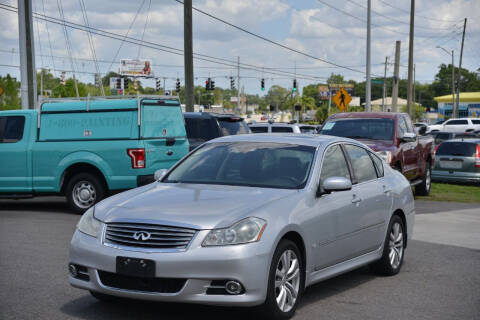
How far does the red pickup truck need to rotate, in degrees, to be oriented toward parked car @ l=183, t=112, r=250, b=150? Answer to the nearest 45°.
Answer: approximately 45° to its right

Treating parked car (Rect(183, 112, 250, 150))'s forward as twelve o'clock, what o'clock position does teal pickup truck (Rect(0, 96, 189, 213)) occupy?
The teal pickup truck is roughly at 9 o'clock from the parked car.

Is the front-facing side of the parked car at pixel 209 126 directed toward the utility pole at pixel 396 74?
no

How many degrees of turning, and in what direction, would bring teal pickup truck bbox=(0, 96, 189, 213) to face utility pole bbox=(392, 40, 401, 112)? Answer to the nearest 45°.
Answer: approximately 90° to its right

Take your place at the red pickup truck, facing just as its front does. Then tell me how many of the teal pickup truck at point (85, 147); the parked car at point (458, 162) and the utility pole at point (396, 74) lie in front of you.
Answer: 1

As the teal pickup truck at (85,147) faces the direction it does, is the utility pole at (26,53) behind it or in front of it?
in front

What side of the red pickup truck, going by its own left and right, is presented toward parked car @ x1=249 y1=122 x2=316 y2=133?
right

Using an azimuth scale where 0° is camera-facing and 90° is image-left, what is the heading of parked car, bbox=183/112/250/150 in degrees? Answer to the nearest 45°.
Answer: approximately 135°

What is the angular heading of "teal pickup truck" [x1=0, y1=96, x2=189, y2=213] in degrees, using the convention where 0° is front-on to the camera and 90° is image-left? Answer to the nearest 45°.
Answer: approximately 135°

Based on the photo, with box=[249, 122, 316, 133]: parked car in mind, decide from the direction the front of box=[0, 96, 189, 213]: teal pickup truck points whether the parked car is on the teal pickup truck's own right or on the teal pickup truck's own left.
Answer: on the teal pickup truck's own right

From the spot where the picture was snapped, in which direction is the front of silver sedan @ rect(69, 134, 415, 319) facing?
facing the viewer and to the left of the viewer

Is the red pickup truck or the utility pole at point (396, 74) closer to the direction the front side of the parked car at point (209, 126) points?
the utility pole

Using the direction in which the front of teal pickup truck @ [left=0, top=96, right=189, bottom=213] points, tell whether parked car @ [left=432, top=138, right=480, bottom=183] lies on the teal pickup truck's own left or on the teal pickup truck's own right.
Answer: on the teal pickup truck's own right

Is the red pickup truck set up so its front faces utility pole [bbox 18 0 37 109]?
no

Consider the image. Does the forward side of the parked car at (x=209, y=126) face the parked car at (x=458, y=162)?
no

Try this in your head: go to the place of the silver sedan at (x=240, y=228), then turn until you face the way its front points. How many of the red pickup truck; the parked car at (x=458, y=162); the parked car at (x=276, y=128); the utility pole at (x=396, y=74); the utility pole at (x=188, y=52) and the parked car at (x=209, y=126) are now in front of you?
0

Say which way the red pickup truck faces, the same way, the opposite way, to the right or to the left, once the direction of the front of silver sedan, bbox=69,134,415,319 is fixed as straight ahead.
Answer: the same way

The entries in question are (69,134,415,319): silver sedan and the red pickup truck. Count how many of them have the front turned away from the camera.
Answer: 0
